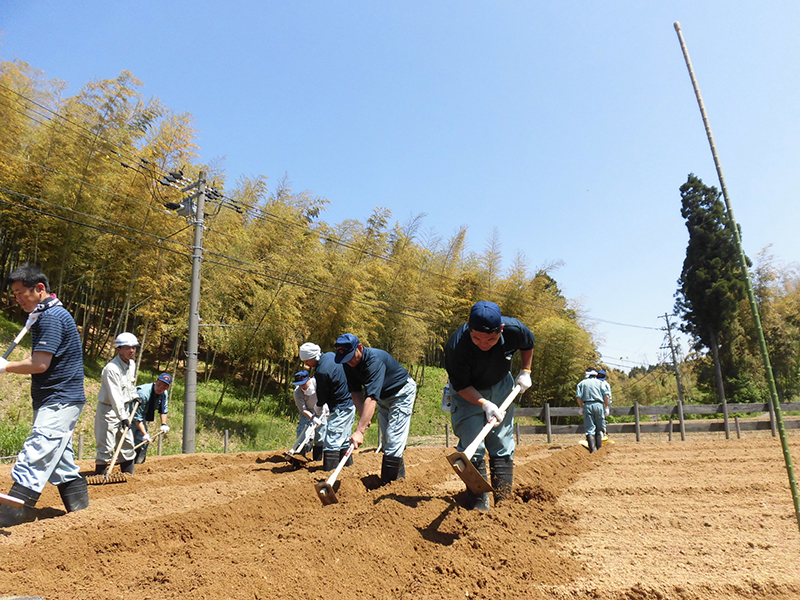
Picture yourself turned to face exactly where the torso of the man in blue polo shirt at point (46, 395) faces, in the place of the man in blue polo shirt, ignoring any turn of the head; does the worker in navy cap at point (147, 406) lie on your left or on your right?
on your right

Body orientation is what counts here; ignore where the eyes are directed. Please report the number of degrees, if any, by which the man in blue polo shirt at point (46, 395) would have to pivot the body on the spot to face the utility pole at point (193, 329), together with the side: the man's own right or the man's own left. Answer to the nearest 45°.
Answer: approximately 90° to the man's own right

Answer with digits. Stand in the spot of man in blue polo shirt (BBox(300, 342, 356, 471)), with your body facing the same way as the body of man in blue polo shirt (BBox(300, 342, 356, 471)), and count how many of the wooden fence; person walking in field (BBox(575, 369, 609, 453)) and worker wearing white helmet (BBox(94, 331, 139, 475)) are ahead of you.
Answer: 1

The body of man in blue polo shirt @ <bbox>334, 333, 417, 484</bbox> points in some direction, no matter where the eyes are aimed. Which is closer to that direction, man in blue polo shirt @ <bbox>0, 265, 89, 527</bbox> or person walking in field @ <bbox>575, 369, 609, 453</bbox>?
the man in blue polo shirt

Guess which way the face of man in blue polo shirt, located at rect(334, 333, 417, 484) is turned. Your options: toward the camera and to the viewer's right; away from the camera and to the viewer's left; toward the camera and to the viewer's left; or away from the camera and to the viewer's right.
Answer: toward the camera and to the viewer's left

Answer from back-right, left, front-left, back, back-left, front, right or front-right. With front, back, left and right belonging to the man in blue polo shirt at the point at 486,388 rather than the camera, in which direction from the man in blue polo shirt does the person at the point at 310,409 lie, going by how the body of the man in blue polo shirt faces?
back-right

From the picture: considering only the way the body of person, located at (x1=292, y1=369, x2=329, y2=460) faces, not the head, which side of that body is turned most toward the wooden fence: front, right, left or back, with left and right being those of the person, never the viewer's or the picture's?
back
